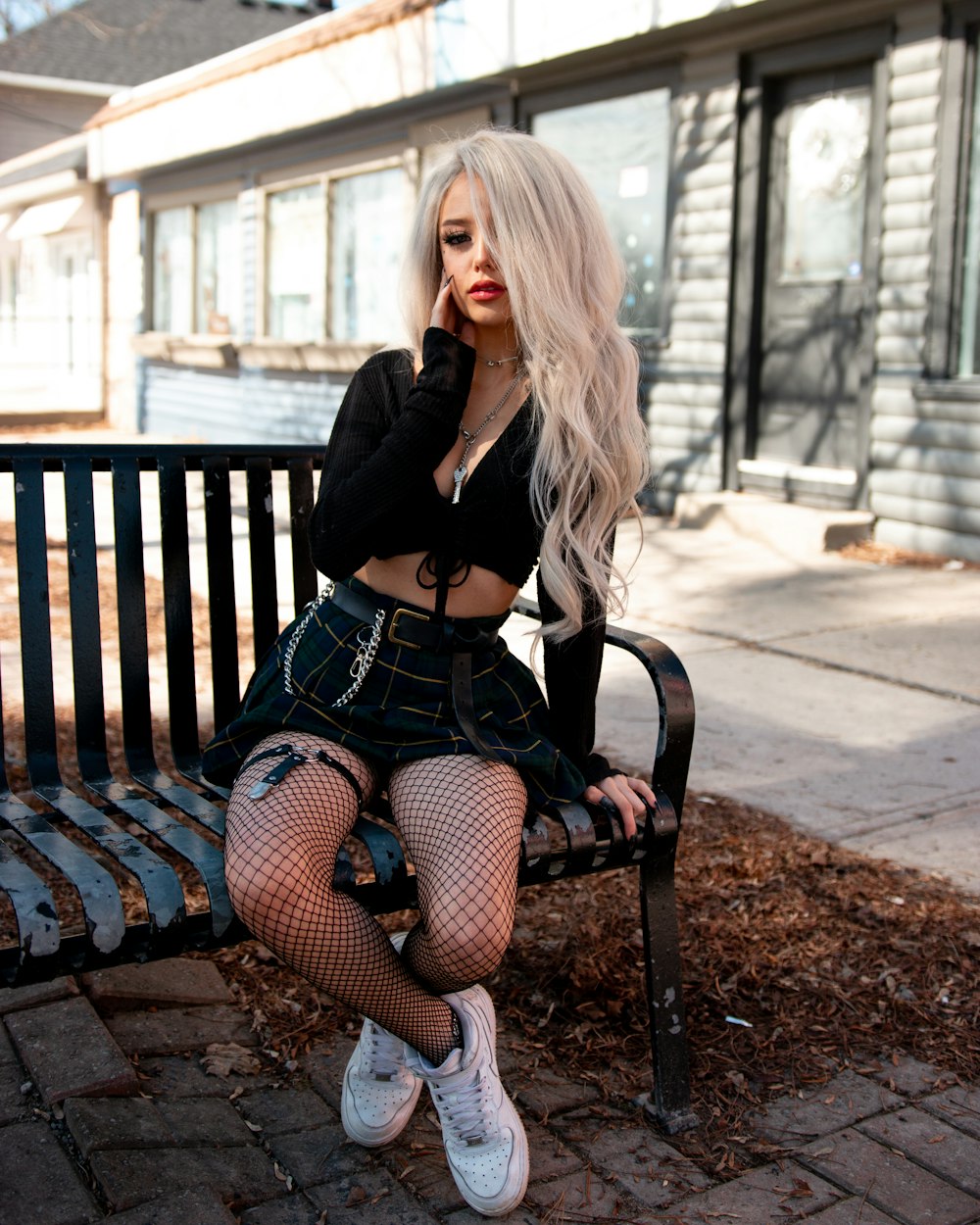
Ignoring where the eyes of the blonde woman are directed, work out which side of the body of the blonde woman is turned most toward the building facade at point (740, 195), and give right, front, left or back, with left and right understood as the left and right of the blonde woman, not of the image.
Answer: back

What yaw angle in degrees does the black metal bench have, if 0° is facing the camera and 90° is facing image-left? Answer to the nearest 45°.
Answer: approximately 315°

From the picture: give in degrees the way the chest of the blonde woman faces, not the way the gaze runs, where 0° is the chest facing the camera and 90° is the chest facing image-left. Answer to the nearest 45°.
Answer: approximately 0°

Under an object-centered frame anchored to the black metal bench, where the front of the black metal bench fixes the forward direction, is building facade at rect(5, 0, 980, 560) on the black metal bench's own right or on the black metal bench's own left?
on the black metal bench's own left
